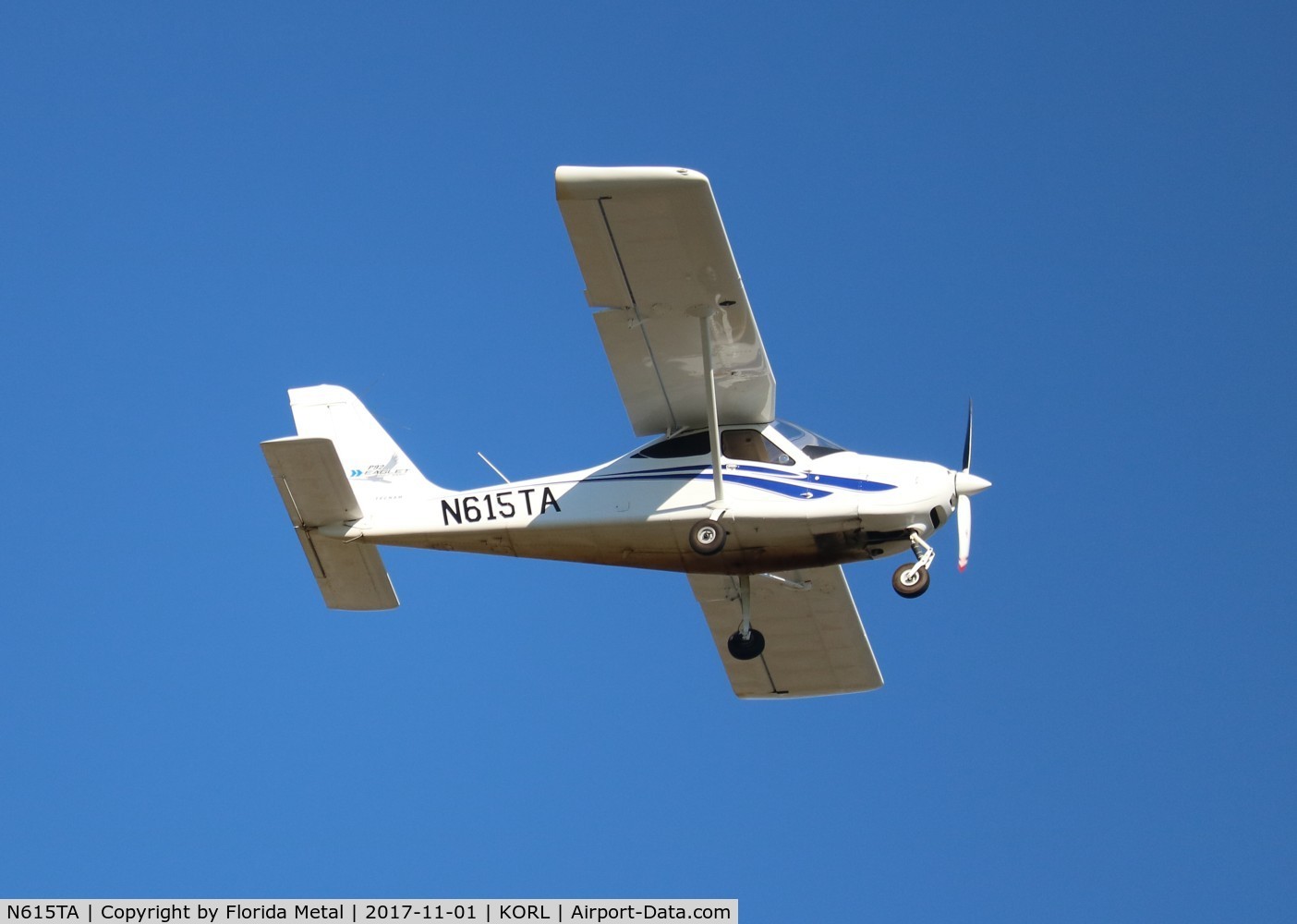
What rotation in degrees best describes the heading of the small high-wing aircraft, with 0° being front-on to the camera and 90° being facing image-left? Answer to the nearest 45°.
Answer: approximately 270°
